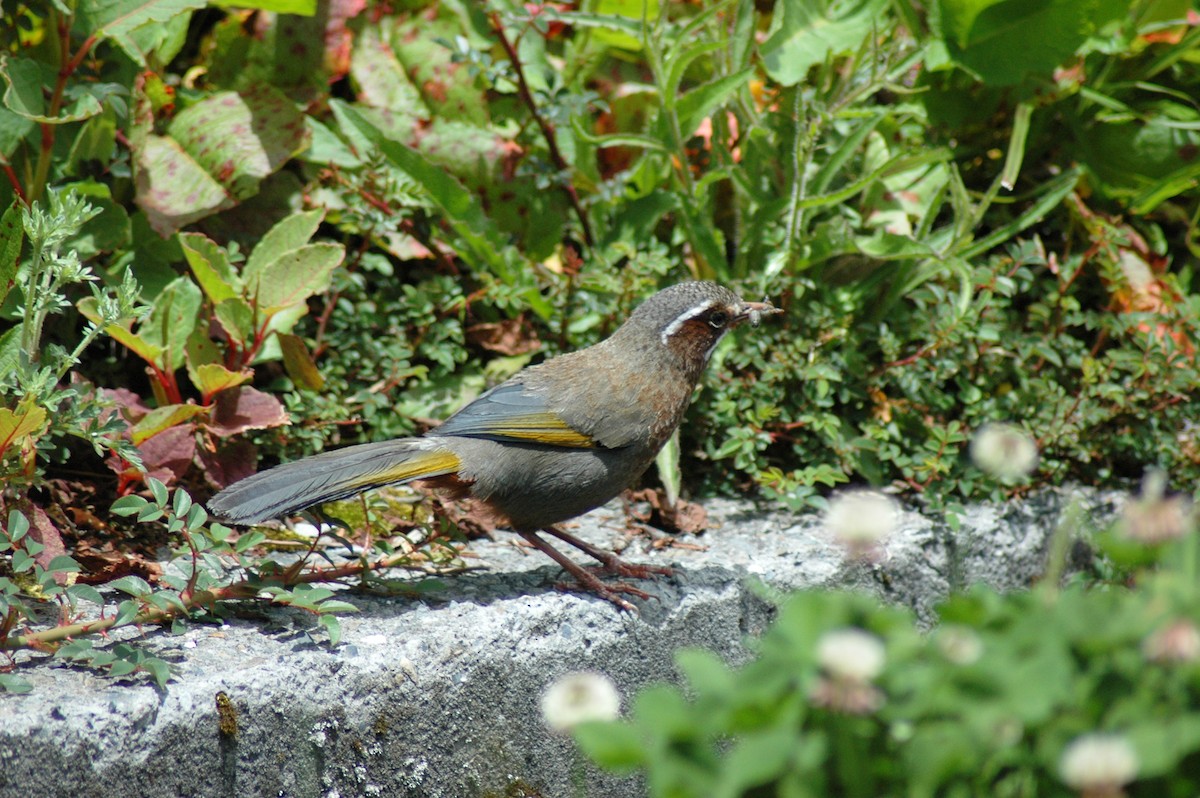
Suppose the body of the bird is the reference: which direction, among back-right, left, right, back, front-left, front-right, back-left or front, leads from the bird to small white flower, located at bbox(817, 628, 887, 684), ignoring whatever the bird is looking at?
right

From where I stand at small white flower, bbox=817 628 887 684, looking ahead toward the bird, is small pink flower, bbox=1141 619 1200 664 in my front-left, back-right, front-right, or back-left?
back-right

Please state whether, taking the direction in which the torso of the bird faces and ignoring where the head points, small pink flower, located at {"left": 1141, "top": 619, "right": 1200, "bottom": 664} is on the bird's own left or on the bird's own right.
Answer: on the bird's own right

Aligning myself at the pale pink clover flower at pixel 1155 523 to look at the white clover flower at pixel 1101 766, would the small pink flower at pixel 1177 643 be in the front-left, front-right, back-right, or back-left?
front-left

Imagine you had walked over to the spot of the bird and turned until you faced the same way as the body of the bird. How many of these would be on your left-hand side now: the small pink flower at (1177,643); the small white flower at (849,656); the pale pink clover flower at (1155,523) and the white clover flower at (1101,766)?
0

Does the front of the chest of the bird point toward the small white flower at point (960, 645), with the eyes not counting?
no

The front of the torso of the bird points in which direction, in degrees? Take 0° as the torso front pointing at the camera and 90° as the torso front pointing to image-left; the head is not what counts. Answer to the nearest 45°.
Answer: approximately 270°

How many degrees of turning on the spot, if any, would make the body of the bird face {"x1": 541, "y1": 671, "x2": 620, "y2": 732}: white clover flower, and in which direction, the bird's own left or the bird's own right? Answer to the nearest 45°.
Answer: approximately 90° to the bird's own right

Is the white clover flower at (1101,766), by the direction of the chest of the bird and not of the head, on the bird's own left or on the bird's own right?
on the bird's own right
